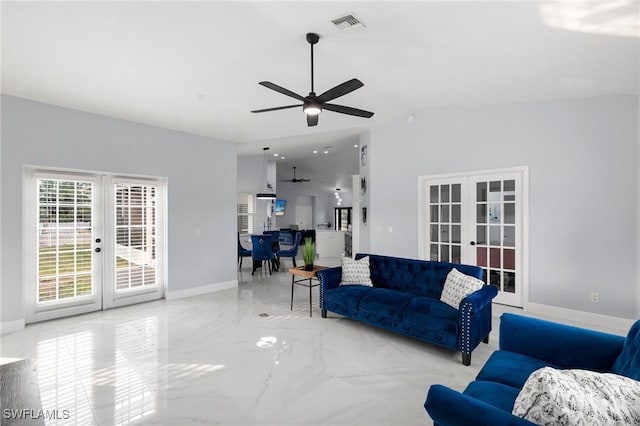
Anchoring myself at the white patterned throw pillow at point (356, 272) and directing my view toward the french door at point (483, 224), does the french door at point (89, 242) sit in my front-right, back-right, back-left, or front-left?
back-left

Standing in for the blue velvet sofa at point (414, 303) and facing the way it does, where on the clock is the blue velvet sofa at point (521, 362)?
the blue velvet sofa at point (521, 362) is roughly at 10 o'clock from the blue velvet sofa at point (414, 303).

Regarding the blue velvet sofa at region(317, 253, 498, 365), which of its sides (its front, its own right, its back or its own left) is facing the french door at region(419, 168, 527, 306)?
back

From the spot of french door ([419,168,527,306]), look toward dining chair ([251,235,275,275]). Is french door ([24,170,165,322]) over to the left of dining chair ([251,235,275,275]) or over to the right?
left

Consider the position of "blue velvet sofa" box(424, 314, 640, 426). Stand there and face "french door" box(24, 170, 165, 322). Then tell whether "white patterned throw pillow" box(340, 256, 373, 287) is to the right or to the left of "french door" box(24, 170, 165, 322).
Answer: right

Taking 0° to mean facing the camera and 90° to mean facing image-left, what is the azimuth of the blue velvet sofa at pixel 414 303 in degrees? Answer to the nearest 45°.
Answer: approximately 45°

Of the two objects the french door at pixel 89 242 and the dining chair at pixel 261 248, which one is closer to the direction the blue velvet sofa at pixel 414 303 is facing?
the french door

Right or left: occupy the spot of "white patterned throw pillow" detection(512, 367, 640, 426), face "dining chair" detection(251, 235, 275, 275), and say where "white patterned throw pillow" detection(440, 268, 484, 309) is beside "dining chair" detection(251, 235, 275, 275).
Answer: right

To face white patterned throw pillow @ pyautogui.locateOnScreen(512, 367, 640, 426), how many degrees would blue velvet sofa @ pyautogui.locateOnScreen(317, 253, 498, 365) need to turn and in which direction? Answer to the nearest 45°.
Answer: approximately 45° to its left

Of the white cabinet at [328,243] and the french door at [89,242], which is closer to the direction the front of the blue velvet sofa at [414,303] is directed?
the french door

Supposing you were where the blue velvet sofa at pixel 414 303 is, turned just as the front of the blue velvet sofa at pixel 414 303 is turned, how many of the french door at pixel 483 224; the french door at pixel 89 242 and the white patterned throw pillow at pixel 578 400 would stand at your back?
1

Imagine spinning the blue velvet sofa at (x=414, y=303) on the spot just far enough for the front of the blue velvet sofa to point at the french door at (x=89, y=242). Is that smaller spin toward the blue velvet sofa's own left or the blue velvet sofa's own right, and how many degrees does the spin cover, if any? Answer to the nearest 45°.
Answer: approximately 45° to the blue velvet sofa's own right

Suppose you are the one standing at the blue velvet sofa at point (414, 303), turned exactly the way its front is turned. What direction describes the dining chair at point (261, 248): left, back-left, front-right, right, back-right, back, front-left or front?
right
